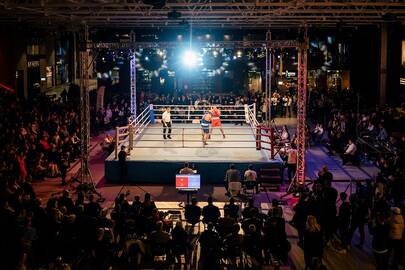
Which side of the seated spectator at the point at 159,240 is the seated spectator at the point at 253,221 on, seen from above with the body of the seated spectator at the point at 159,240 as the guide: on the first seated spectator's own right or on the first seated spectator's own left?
on the first seated spectator's own right

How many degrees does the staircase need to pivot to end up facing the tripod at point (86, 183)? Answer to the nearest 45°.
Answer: approximately 90° to its right

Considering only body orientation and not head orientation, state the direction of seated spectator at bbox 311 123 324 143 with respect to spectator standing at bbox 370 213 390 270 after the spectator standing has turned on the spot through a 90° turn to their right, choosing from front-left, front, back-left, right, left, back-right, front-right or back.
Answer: left

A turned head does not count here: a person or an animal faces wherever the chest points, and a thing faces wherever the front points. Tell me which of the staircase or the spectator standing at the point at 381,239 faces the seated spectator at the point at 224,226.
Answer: the staircase

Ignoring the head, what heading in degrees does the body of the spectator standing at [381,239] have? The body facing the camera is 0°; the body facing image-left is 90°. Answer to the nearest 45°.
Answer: approximately 180°

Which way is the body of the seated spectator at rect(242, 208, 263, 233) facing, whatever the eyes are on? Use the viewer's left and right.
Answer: facing away from the viewer

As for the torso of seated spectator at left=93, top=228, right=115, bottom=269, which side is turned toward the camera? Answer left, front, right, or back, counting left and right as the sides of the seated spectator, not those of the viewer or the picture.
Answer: back

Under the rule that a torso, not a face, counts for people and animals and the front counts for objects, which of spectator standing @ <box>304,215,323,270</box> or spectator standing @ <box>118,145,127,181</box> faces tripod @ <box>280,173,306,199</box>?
spectator standing @ <box>304,215,323,270</box>

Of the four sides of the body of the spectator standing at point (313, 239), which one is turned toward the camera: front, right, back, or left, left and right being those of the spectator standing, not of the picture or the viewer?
back

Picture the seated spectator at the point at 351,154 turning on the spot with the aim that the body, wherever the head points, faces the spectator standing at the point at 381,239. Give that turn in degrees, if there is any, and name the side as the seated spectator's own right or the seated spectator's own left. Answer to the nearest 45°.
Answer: approximately 90° to the seated spectator's own left

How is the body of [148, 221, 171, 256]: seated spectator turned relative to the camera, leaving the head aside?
away from the camera

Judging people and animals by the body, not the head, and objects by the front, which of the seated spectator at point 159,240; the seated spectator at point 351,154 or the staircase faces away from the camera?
the seated spectator at point 159,240

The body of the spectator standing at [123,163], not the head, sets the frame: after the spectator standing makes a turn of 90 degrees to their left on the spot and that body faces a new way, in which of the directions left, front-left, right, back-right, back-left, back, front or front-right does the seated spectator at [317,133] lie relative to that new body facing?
back-right

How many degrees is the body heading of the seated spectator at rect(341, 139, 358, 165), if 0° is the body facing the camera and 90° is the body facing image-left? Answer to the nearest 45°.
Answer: approximately 90°

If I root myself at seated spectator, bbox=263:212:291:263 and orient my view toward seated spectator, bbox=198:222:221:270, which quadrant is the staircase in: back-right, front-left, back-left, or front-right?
back-right

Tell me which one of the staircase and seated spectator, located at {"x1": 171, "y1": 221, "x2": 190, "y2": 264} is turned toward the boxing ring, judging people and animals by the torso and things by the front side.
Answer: the seated spectator
